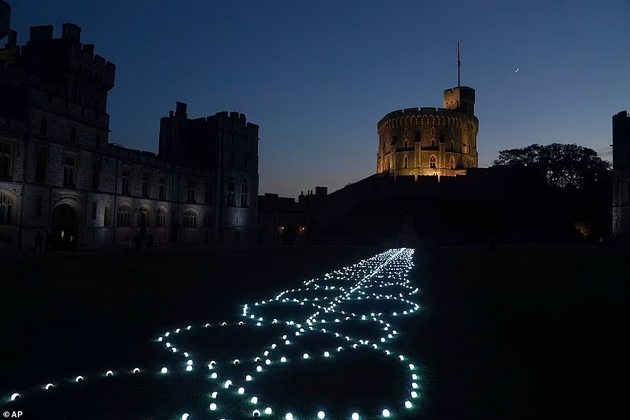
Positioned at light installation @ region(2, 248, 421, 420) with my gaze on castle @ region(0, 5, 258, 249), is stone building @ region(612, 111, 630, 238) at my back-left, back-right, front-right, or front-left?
front-right

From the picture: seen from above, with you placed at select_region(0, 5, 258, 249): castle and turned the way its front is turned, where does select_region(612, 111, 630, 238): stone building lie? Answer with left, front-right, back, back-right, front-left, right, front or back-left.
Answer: front-left

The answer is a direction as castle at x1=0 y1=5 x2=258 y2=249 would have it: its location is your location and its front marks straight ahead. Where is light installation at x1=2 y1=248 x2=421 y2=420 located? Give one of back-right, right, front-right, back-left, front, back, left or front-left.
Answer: front-right

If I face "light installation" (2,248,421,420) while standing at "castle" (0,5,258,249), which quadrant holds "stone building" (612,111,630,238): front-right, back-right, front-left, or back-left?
front-left

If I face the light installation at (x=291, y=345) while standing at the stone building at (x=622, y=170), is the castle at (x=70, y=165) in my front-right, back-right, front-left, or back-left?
front-right

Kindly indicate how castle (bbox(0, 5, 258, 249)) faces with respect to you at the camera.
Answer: facing the viewer and to the right of the viewer
